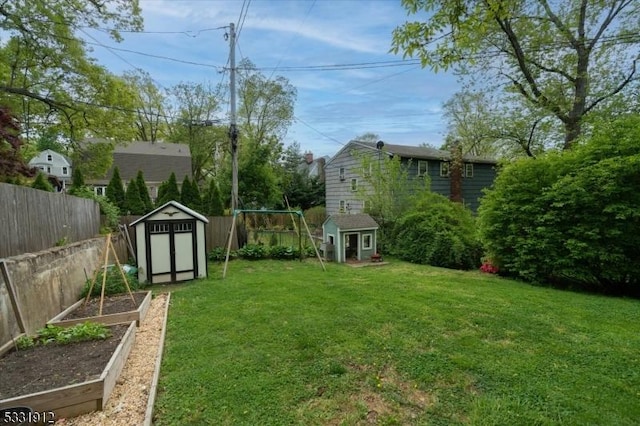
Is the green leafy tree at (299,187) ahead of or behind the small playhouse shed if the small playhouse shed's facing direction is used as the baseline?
behind

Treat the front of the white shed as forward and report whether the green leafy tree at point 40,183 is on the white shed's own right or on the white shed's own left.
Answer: on the white shed's own right

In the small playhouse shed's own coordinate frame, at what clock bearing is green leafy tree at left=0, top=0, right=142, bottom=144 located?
The green leafy tree is roughly at 4 o'clock from the small playhouse shed.

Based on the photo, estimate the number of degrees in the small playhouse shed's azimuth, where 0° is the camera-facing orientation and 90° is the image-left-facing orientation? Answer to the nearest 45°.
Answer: approximately 315°

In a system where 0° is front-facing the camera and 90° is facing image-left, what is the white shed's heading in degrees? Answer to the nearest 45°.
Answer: approximately 0°

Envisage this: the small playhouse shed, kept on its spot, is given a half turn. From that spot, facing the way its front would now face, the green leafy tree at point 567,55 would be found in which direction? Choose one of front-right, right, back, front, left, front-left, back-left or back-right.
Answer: back-right

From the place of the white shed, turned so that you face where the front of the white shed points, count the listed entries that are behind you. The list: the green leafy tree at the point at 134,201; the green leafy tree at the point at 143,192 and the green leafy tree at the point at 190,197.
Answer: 3

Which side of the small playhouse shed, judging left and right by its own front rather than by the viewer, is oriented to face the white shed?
right

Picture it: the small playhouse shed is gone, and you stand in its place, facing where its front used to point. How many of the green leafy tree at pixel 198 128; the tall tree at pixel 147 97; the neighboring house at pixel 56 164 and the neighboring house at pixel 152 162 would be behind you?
4

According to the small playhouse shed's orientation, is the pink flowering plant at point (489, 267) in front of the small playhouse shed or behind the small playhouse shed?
in front

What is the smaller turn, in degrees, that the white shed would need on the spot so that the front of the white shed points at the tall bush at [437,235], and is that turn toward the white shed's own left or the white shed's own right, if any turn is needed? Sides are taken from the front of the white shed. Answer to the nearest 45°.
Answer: approximately 90° to the white shed's own left

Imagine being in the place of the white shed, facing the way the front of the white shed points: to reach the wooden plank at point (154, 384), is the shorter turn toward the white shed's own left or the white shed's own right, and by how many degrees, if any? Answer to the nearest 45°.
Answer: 0° — it already faces it

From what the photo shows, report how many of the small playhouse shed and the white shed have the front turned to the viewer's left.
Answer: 0

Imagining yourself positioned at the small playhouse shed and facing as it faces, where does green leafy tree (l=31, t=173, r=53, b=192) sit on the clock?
The green leafy tree is roughly at 4 o'clock from the small playhouse shed.

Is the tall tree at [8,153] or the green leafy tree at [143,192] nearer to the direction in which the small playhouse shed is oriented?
the tall tree
